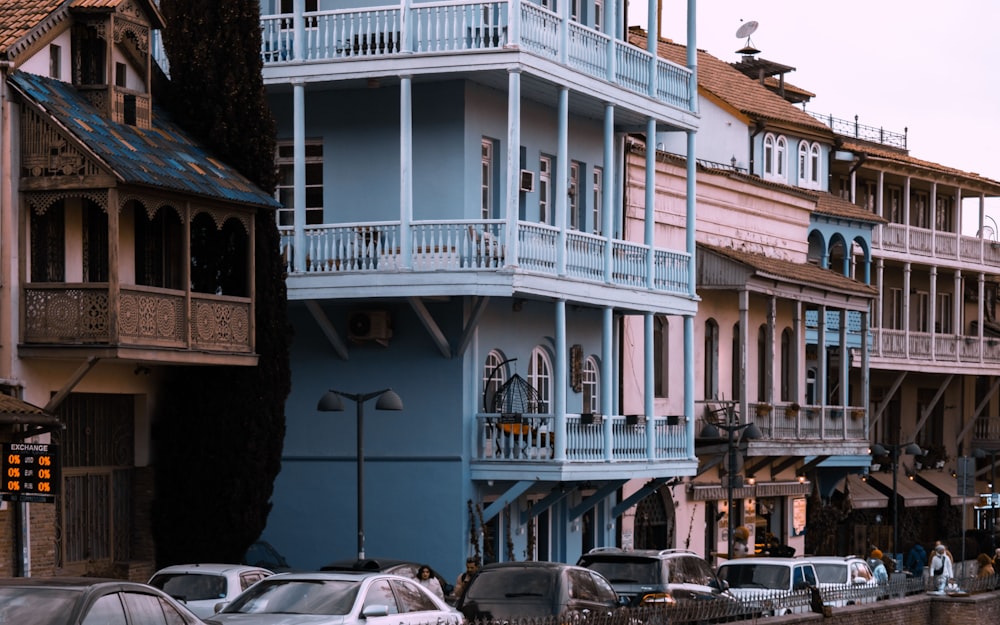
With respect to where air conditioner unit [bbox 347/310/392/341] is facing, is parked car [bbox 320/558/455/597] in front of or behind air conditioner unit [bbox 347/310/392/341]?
in front

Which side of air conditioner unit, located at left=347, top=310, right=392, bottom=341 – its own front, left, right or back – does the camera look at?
front

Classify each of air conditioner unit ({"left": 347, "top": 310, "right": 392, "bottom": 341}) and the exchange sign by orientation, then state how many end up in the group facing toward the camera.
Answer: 2

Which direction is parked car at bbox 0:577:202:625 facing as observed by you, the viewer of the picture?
facing the viewer and to the left of the viewer

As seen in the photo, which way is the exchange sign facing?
toward the camera

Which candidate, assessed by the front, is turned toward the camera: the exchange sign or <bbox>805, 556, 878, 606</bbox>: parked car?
the exchange sign

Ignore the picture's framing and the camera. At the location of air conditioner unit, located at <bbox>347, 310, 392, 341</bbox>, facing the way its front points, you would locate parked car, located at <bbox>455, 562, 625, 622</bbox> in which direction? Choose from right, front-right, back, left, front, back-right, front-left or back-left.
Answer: front

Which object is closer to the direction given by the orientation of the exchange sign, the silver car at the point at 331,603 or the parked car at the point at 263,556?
the silver car
